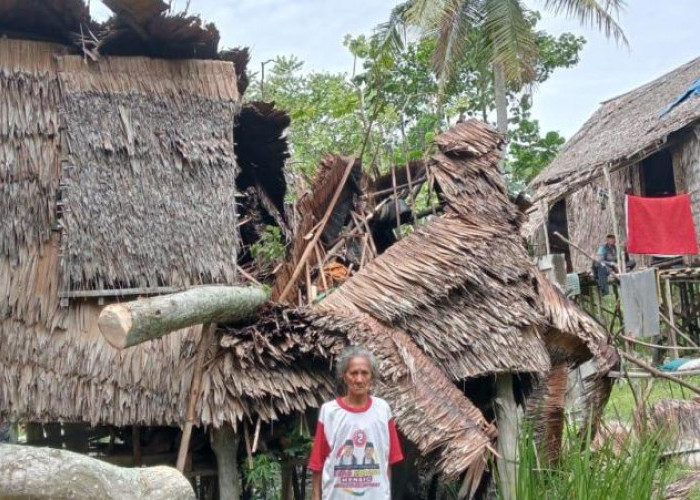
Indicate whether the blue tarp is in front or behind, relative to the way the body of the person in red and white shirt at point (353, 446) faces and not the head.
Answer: behind

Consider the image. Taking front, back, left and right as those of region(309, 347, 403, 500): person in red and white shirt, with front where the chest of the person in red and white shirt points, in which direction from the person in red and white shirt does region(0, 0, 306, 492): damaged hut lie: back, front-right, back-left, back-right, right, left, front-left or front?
back-right

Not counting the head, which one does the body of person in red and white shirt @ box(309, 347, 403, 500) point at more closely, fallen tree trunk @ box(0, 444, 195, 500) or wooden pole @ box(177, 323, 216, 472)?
the fallen tree trunk

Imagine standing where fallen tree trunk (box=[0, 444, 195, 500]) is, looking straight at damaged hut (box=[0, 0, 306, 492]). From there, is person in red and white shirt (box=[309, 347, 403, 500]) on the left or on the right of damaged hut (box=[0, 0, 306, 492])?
right

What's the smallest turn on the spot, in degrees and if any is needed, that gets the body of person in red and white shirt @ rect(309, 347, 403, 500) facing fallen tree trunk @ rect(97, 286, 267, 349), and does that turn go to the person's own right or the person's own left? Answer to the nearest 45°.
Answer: approximately 135° to the person's own right

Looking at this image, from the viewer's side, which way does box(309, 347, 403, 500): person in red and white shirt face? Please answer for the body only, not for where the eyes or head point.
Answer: toward the camera

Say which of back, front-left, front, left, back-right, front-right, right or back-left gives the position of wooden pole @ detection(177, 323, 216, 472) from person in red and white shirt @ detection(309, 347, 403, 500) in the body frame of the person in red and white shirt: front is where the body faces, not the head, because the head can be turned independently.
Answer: back-right

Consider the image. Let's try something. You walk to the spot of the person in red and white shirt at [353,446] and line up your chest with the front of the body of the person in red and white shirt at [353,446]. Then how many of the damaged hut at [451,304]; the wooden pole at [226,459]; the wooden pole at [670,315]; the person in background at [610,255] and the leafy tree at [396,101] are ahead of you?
0

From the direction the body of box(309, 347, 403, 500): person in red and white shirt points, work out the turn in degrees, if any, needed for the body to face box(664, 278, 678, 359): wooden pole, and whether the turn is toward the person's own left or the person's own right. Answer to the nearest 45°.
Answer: approximately 135° to the person's own left

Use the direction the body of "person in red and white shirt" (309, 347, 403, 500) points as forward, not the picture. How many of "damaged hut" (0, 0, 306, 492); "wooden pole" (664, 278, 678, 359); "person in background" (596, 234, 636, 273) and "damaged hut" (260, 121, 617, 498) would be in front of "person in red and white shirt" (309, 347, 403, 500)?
0

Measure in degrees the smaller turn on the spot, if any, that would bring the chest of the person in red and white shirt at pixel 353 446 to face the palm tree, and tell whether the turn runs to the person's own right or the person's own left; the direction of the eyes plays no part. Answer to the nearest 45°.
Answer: approximately 180°

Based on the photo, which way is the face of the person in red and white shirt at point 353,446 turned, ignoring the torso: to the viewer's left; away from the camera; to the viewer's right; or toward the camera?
toward the camera

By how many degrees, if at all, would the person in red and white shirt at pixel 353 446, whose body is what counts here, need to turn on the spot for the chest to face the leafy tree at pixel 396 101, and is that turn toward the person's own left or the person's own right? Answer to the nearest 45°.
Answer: approximately 180°

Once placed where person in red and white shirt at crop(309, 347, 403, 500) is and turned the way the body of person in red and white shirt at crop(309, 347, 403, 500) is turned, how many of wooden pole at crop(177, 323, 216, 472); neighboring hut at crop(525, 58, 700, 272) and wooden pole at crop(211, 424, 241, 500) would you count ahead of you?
0

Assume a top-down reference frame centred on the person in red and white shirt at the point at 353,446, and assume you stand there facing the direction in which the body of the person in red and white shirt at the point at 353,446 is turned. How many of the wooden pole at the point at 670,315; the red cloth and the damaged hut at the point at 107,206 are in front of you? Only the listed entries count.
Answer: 0

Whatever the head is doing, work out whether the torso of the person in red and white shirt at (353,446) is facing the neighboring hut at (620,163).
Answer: no
